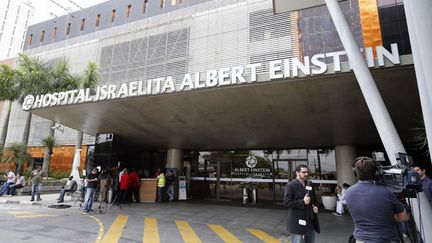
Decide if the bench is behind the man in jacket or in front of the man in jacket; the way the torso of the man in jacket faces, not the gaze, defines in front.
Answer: behind

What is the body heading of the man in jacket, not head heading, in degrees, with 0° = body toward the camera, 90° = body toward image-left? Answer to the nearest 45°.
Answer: approximately 315°

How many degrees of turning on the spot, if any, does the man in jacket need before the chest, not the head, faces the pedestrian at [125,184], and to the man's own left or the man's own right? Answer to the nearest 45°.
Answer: approximately 180°

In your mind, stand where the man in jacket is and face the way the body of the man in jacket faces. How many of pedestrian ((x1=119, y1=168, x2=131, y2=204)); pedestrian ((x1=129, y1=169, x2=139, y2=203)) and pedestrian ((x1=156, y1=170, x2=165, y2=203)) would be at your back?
3

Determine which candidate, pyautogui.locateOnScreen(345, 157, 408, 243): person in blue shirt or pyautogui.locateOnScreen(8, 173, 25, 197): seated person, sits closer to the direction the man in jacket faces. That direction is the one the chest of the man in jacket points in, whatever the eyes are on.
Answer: the person in blue shirt

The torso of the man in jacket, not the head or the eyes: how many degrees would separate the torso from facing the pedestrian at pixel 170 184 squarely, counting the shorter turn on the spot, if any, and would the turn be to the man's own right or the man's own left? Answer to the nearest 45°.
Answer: approximately 180°

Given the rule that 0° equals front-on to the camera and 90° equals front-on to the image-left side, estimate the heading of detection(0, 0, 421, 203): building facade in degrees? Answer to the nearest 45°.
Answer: approximately 45°

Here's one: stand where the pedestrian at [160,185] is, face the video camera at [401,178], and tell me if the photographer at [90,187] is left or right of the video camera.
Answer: right

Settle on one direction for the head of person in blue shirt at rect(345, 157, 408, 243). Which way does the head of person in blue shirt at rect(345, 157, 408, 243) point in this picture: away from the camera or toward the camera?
away from the camera

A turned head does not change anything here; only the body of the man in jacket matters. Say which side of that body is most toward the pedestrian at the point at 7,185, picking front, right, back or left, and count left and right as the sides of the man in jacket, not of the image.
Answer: back

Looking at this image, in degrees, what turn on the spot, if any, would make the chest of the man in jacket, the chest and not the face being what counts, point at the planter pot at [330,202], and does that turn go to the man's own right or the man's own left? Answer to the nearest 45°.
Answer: approximately 135° to the man's own left

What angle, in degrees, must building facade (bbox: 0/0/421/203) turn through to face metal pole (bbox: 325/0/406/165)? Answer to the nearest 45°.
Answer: approximately 45° to its left
